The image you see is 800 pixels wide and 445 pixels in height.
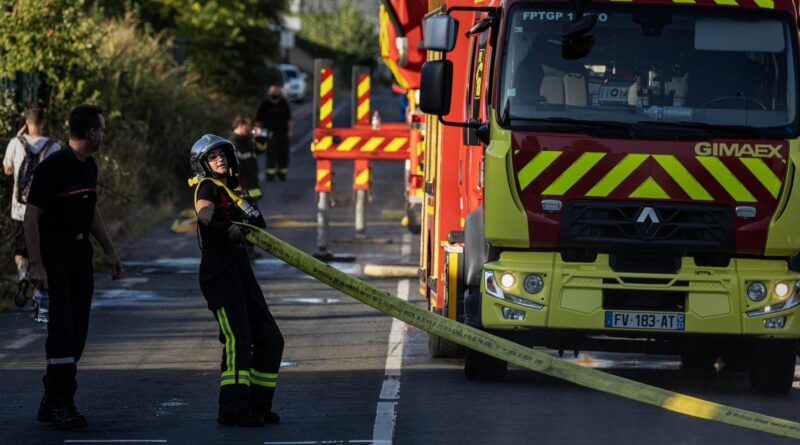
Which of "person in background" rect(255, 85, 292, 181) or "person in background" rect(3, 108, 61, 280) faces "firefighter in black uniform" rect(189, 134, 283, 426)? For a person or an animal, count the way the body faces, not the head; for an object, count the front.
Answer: "person in background" rect(255, 85, 292, 181)

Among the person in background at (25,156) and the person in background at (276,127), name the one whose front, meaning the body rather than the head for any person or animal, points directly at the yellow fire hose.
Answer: the person in background at (276,127)

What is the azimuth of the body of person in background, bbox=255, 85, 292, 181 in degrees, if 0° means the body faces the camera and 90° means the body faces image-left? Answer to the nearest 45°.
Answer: approximately 0°

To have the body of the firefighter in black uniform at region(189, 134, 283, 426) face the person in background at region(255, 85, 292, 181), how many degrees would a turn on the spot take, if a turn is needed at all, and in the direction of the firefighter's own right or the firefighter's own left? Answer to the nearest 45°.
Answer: approximately 135° to the firefighter's own left

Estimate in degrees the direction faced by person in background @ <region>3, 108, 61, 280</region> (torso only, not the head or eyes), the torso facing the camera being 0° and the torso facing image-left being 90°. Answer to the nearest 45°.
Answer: approximately 180°

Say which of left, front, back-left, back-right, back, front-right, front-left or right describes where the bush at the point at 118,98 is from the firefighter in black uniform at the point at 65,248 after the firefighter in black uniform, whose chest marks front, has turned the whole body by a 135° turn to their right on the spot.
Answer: right

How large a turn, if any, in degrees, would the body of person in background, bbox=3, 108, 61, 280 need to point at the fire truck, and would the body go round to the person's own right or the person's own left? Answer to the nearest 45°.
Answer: approximately 135° to the person's own right
